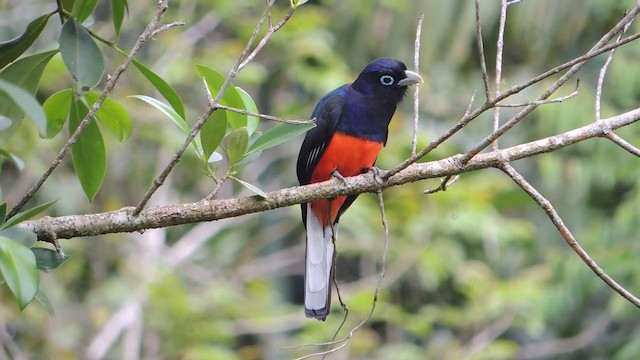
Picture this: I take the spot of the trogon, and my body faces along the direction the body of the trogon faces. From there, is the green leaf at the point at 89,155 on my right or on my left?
on my right

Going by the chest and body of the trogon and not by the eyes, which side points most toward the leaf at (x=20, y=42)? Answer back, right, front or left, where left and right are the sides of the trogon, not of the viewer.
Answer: right

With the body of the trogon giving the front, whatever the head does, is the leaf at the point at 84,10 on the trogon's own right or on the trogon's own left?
on the trogon's own right

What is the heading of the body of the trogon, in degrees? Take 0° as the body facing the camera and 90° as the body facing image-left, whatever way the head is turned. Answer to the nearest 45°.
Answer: approximately 315°

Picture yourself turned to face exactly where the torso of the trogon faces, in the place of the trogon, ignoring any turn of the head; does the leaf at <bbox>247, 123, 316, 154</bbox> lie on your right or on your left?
on your right

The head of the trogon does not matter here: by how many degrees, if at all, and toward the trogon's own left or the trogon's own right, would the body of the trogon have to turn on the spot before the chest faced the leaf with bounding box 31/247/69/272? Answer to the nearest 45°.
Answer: approximately 90° to the trogon's own right

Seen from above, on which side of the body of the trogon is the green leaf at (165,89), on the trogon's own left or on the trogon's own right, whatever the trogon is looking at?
on the trogon's own right
